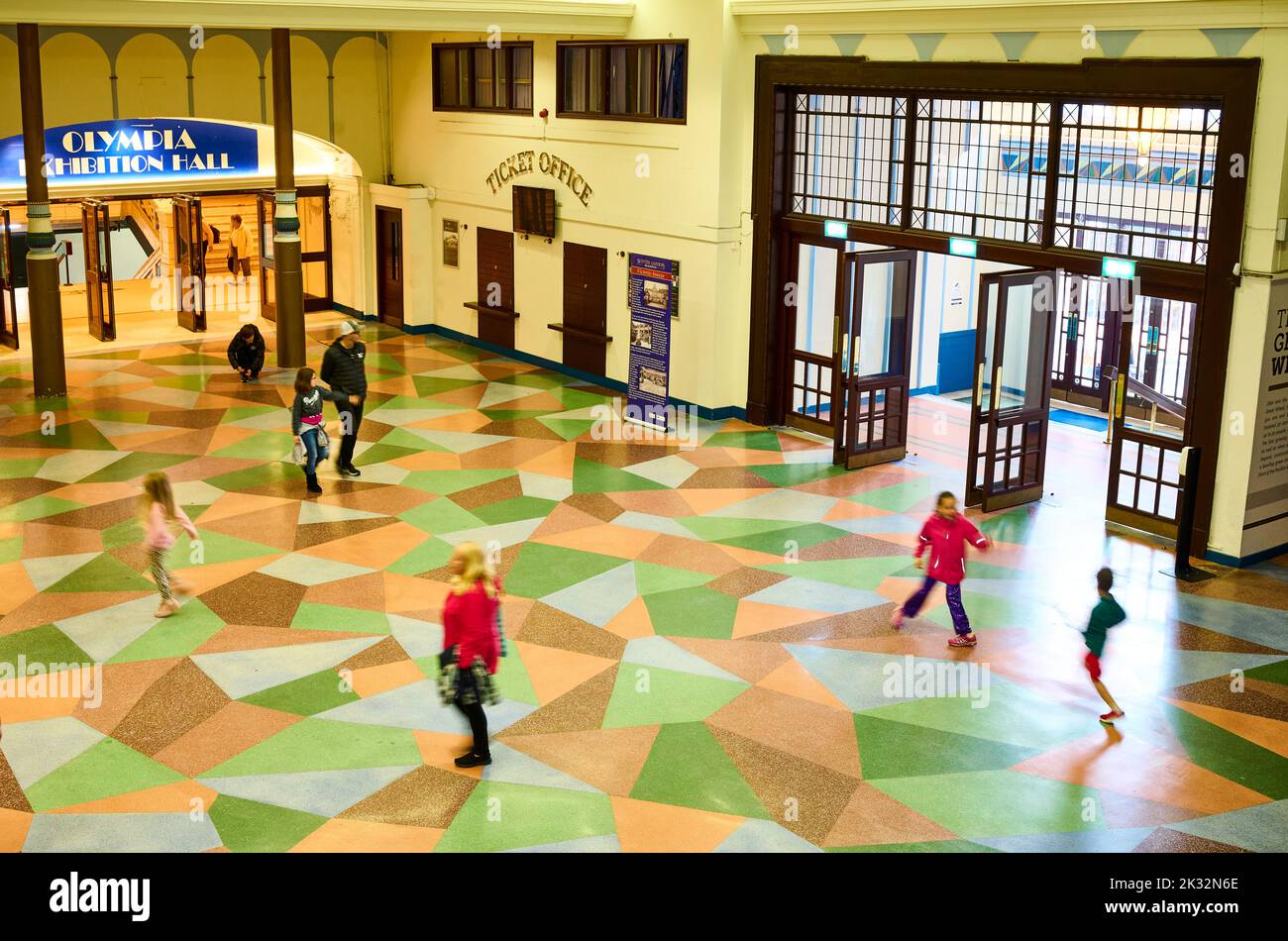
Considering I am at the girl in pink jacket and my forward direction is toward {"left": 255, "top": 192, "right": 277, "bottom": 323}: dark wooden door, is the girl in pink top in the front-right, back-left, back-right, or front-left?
front-left

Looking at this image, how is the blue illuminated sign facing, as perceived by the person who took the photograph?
facing the viewer

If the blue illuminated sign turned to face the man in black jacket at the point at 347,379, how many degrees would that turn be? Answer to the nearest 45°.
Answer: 0° — it already faces them

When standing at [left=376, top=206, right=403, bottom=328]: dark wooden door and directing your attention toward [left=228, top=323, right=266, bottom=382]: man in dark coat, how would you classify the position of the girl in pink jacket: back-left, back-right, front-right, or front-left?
front-left

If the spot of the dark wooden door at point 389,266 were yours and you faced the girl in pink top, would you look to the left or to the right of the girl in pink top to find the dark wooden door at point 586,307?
left

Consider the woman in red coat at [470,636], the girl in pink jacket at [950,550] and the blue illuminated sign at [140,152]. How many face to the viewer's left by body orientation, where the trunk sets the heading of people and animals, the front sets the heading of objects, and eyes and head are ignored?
1

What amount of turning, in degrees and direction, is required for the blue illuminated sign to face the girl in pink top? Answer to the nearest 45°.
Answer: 0° — it already faces them

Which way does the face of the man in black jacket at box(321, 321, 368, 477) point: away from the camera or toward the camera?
toward the camera

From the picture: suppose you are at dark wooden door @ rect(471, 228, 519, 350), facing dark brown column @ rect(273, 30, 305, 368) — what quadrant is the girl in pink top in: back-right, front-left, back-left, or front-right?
front-left
